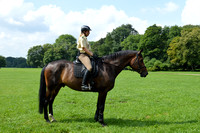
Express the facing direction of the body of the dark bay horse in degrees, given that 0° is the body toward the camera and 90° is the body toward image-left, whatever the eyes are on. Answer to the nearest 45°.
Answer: approximately 270°

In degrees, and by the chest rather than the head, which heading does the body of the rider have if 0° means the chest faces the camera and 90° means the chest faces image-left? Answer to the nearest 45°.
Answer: approximately 270°
